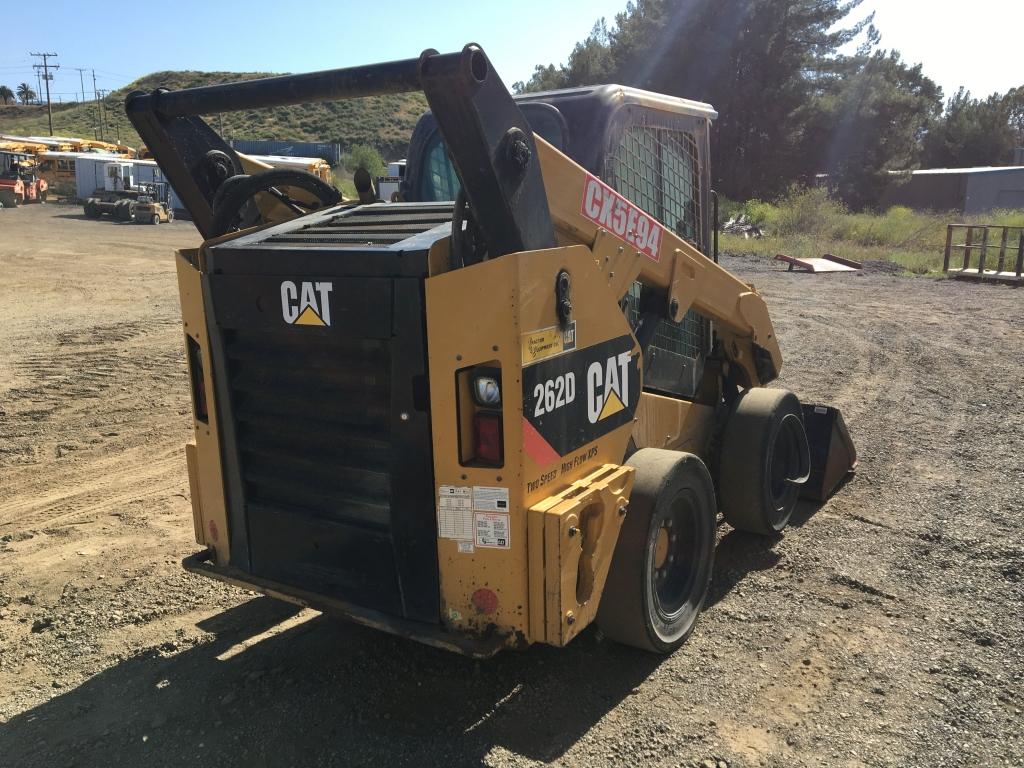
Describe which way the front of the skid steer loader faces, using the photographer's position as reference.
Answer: facing away from the viewer and to the right of the viewer

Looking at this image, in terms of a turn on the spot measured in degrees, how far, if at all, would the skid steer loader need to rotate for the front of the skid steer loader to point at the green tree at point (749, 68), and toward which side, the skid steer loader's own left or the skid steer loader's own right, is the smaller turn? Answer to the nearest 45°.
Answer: approximately 45° to the skid steer loader's own left

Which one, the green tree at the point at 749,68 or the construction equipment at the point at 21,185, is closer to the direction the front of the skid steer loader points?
the green tree

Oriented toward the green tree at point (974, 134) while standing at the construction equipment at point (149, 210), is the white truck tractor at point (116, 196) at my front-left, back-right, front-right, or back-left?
back-left

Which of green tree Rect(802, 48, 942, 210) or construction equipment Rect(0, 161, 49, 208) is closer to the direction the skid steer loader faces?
the green tree

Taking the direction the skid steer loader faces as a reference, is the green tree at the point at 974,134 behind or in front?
in front

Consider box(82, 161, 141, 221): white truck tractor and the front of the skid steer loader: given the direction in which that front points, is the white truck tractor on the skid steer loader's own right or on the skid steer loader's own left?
on the skid steer loader's own left

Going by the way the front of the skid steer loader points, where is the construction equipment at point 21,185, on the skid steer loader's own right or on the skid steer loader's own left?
on the skid steer loader's own left
